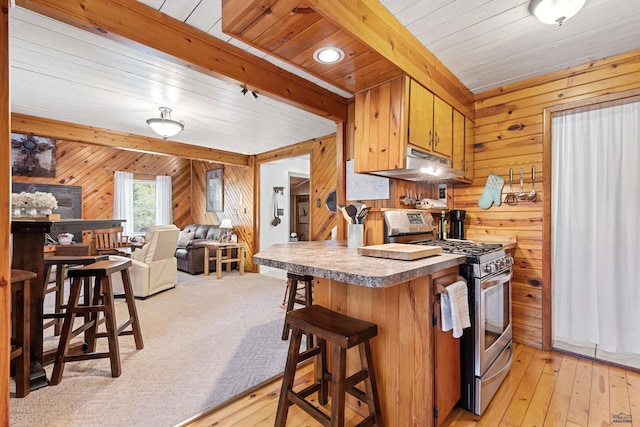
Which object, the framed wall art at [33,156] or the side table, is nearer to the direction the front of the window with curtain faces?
the side table

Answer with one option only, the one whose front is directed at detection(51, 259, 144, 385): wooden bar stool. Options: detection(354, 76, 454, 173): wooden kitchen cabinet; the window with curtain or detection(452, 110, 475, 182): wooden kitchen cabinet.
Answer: the window with curtain

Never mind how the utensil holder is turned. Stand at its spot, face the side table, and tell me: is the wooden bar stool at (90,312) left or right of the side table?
left
